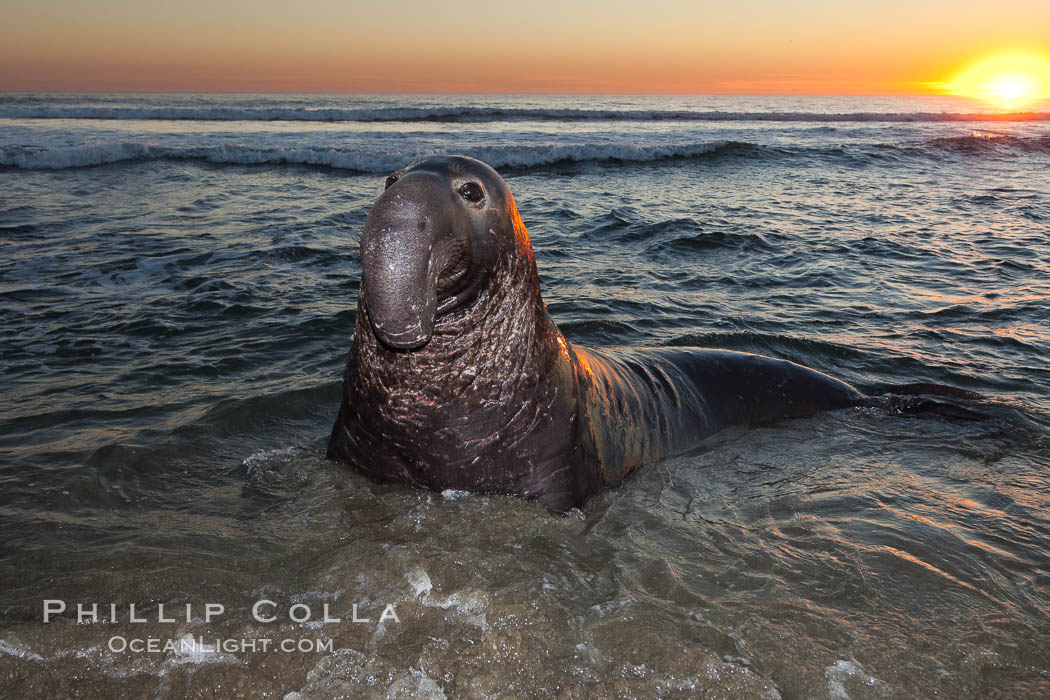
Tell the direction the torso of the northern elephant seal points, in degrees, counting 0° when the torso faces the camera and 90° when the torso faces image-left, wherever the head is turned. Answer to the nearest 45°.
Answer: approximately 45°
